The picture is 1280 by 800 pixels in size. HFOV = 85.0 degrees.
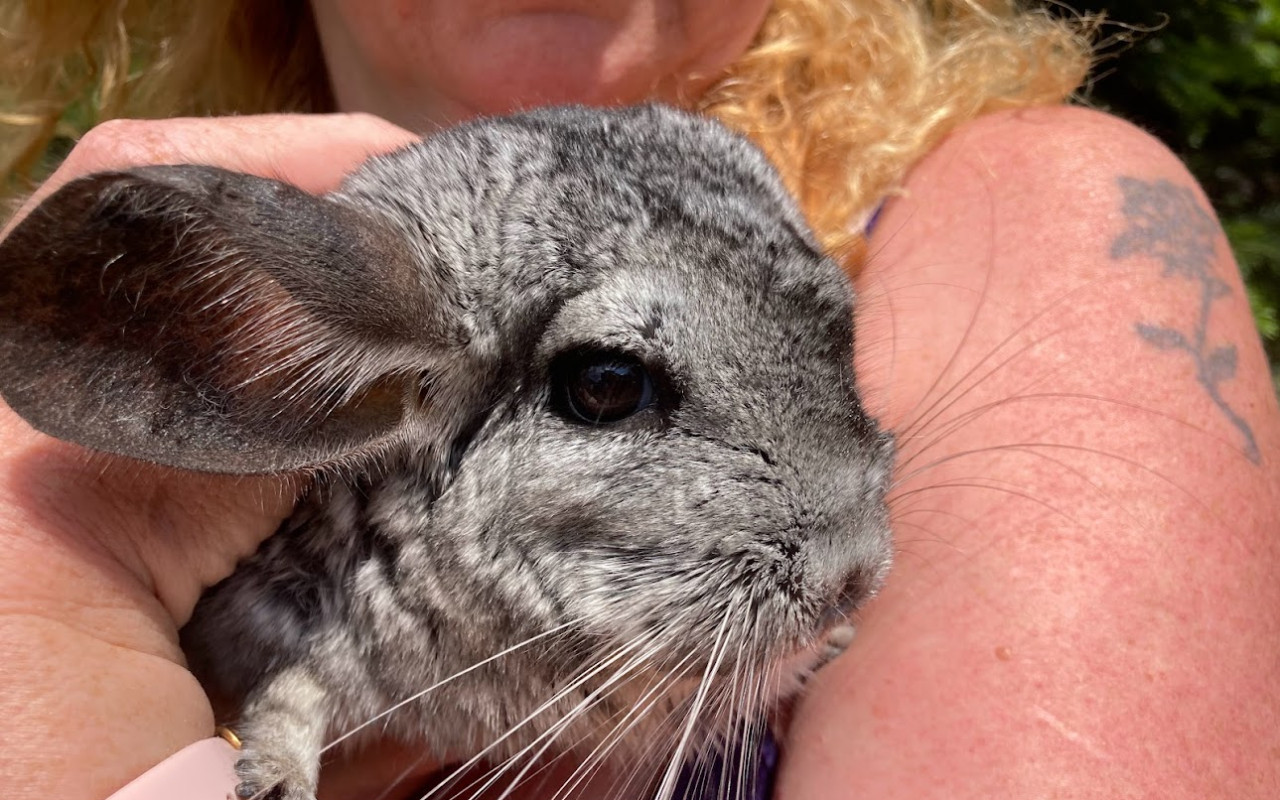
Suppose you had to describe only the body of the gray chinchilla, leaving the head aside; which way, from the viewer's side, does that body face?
to the viewer's right
